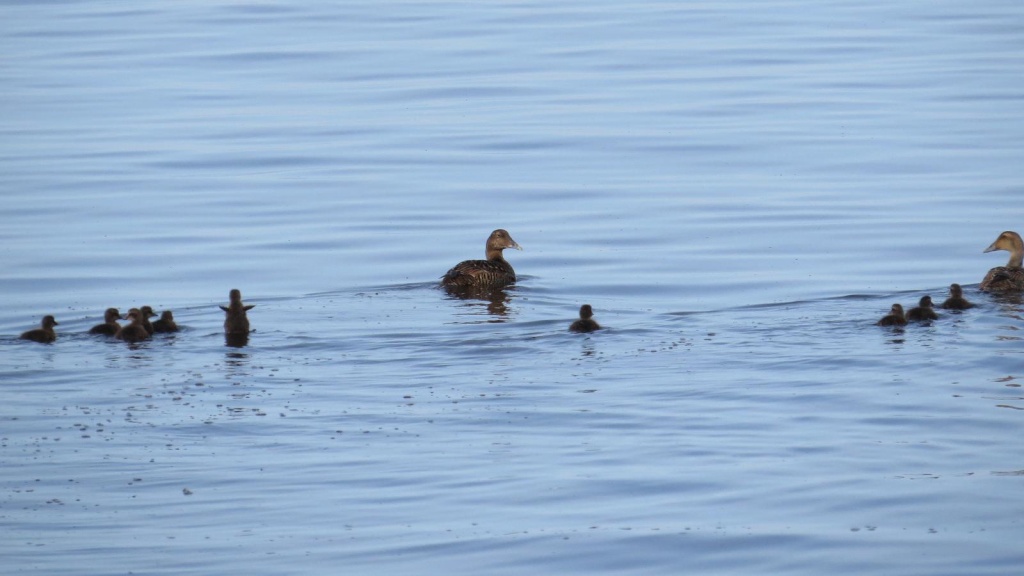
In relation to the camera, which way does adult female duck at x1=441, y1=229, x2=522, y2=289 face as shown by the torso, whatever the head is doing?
to the viewer's right

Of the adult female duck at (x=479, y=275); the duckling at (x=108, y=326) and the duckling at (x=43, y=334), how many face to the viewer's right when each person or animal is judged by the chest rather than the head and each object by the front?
3

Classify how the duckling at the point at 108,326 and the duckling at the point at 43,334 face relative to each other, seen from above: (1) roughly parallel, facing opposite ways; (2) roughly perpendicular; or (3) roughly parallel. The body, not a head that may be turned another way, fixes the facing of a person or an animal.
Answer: roughly parallel

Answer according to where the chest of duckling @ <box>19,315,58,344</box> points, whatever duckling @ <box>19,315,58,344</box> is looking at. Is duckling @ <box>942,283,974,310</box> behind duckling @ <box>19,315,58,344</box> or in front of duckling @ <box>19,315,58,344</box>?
in front

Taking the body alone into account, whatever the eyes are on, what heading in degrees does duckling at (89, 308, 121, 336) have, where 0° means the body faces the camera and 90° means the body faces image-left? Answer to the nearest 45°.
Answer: approximately 270°

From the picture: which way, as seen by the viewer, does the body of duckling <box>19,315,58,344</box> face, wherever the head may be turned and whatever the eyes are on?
to the viewer's right

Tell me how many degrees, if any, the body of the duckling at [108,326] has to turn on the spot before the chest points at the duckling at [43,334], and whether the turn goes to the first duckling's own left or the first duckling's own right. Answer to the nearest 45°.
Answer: approximately 180°

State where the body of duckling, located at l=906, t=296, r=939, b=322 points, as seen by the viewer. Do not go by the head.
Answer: to the viewer's right

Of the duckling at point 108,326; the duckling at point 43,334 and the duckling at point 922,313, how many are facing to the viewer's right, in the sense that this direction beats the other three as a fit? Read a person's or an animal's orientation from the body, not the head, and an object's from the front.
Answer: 3

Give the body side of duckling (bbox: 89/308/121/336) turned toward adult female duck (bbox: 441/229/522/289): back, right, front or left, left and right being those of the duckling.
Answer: front
